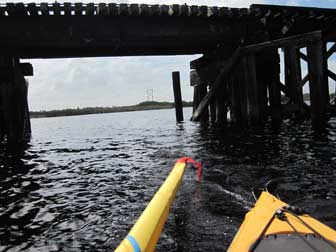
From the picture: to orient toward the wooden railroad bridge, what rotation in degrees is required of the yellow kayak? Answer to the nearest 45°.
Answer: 0° — it already faces it

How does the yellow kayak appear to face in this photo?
away from the camera
